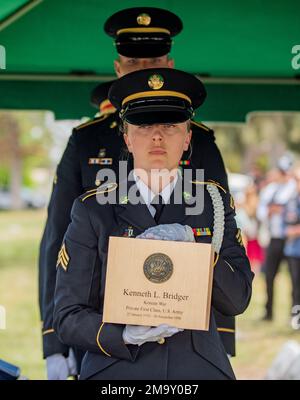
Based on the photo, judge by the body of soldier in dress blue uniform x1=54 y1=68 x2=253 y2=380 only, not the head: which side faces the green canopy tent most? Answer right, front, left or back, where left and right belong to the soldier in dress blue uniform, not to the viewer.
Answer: back

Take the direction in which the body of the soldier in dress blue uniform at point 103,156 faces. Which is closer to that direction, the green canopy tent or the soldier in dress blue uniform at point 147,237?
the soldier in dress blue uniform

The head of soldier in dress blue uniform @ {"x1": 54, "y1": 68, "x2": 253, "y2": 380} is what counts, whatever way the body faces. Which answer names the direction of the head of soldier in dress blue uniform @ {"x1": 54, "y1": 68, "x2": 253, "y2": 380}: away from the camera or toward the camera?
toward the camera

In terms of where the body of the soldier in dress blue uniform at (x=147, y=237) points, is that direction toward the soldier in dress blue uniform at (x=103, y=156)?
no

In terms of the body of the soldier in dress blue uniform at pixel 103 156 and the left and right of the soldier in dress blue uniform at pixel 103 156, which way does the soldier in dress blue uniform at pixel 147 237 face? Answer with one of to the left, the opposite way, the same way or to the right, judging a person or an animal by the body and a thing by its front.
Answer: the same way

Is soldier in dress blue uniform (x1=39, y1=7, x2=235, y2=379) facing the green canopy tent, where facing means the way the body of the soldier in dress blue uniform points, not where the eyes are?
no

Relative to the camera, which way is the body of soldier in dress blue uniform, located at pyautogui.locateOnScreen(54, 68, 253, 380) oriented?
toward the camera

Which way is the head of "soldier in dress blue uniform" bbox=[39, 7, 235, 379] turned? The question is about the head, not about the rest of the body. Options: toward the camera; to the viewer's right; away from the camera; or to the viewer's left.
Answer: toward the camera

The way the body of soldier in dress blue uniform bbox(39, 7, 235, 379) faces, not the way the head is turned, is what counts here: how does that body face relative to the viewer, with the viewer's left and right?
facing the viewer

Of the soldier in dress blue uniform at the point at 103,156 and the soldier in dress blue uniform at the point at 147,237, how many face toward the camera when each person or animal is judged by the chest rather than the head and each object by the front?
2

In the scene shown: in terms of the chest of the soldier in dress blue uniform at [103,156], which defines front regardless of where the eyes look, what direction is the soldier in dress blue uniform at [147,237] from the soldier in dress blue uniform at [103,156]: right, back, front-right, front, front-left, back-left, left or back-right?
front
